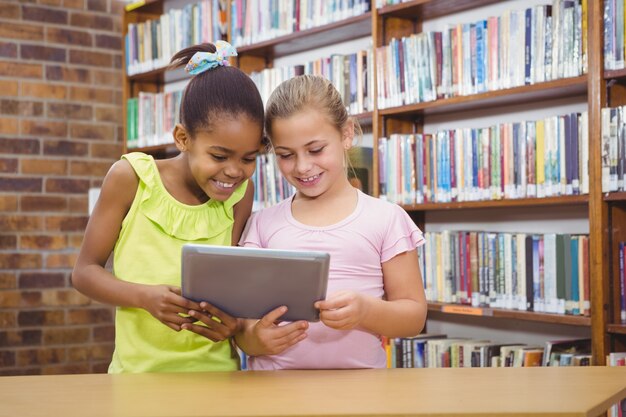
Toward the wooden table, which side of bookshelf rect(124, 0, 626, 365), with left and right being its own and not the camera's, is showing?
front

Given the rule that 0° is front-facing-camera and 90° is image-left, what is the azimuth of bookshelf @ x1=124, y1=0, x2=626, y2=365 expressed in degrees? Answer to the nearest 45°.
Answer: approximately 45°

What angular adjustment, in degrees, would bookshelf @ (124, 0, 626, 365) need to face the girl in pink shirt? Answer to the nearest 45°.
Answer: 0° — it already faces them
